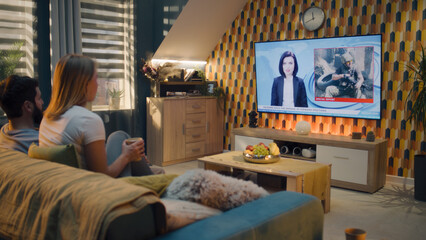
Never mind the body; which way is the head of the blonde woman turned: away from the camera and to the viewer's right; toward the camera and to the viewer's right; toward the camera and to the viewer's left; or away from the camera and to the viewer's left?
away from the camera and to the viewer's right

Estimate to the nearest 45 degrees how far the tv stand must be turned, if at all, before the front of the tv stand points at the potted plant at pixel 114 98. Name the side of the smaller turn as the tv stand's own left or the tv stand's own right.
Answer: approximately 45° to the tv stand's own right

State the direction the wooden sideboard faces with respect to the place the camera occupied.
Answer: facing the viewer and to the right of the viewer

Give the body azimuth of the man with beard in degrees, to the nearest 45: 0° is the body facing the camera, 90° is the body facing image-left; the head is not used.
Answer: approximately 225°

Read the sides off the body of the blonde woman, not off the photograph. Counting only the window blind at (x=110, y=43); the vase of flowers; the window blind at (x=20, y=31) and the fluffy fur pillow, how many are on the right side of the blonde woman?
1

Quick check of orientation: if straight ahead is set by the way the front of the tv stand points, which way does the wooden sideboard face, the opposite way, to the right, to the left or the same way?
to the left

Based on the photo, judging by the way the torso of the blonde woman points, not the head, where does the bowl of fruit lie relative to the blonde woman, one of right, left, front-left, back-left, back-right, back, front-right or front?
front

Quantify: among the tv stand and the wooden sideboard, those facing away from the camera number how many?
0

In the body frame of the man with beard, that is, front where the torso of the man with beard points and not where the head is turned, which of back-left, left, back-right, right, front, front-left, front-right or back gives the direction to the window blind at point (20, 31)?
front-left

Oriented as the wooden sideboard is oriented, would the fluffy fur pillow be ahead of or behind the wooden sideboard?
ahead

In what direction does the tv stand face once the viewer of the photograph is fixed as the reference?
facing the viewer and to the left of the viewer

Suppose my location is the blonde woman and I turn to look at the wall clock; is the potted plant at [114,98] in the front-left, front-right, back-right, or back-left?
front-left

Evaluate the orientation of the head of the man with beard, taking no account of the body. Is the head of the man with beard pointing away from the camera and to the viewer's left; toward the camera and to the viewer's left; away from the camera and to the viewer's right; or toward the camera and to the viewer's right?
away from the camera and to the viewer's right

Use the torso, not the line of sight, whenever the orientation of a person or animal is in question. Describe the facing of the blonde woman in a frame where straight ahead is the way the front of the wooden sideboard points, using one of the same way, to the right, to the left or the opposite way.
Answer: to the left
